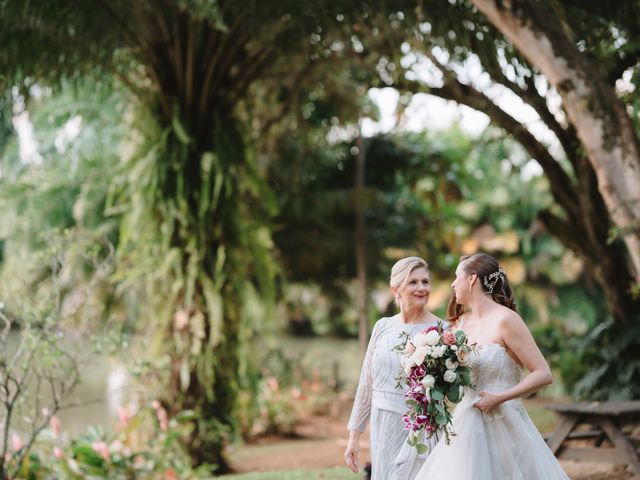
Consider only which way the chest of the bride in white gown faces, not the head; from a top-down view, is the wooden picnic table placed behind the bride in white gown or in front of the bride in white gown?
behind

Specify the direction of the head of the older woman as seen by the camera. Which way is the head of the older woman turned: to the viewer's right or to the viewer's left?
to the viewer's right

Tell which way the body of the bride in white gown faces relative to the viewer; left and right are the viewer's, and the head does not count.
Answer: facing the viewer and to the left of the viewer
